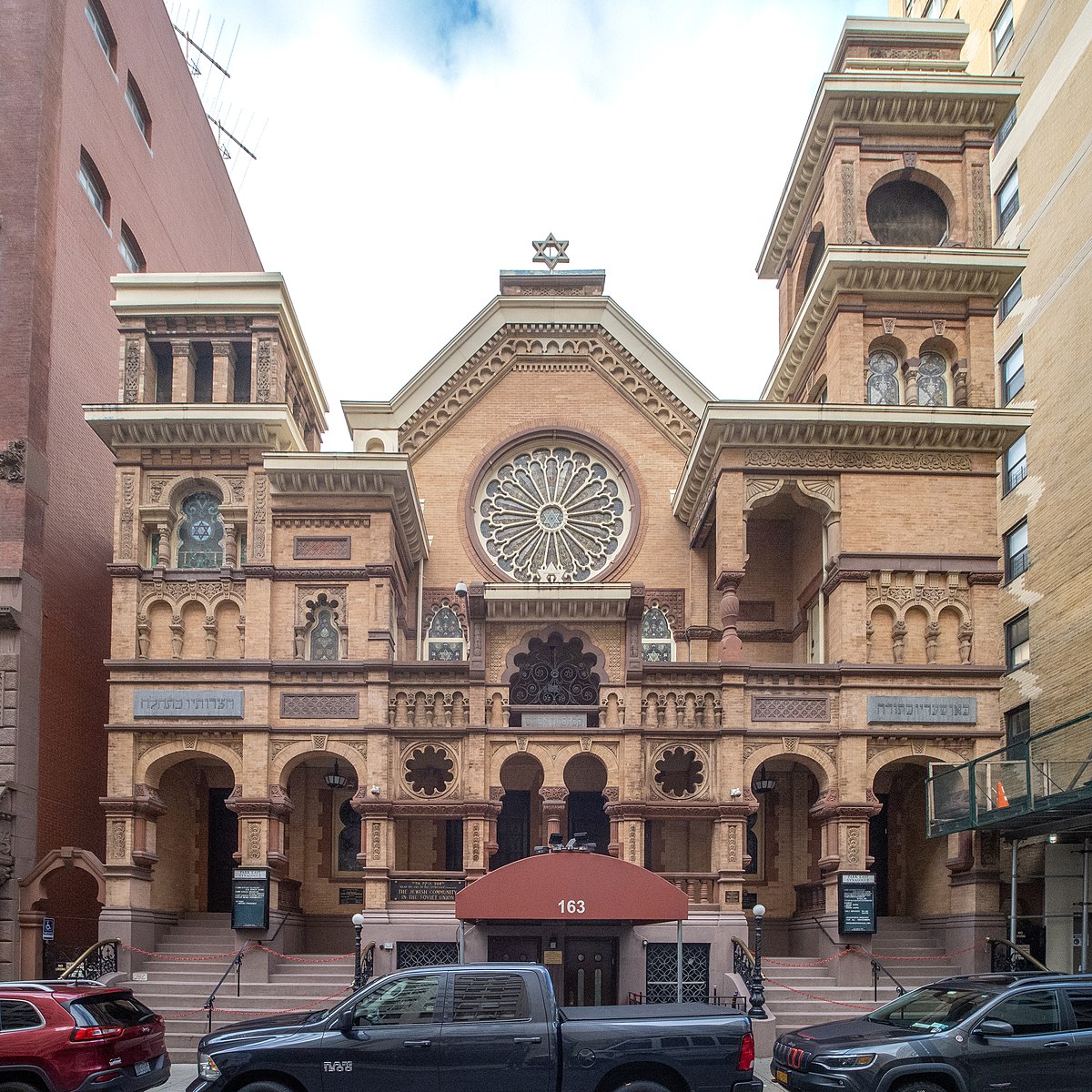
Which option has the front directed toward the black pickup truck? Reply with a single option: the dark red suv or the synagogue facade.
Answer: the synagogue facade

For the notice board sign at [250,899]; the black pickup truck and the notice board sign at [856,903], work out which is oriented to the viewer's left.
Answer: the black pickup truck

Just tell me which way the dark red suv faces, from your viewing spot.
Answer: facing away from the viewer and to the left of the viewer

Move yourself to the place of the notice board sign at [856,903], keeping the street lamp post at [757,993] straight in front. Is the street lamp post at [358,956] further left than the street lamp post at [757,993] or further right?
right

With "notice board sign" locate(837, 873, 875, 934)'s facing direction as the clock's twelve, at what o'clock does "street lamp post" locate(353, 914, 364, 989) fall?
The street lamp post is roughly at 2 o'clock from the notice board sign.

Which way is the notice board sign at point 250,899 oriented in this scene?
toward the camera

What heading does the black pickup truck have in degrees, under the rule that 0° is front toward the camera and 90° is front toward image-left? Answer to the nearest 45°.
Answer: approximately 90°

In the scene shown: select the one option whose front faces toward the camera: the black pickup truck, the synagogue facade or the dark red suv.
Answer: the synagogue facade

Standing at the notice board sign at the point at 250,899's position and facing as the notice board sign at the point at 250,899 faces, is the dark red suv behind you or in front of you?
in front

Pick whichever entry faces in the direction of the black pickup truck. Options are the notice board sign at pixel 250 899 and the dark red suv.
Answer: the notice board sign

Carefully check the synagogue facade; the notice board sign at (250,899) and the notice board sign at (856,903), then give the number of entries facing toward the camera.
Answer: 3
